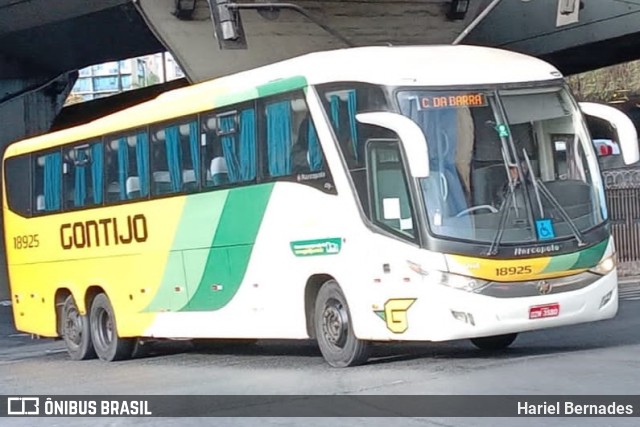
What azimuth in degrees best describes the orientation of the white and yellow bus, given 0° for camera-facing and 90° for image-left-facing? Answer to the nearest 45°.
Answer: approximately 315°

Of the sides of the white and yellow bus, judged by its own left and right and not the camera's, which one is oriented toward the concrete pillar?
back
